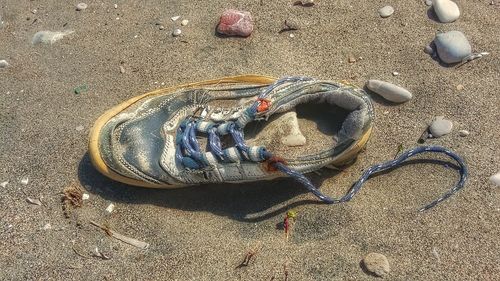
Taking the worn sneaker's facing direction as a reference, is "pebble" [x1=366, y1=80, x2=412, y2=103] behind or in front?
behind

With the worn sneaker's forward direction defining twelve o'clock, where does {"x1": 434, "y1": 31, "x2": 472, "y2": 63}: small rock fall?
The small rock is roughly at 5 o'clock from the worn sneaker.

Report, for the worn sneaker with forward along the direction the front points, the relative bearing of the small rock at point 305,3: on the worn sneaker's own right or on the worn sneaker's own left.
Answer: on the worn sneaker's own right

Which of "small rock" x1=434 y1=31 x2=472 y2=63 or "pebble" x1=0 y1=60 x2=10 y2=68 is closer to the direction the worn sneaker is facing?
the pebble

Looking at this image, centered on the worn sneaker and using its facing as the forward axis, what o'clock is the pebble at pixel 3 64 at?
The pebble is roughly at 1 o'clock from the worn sneaker.

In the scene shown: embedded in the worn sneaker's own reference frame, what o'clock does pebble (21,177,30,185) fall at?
The pebble is roughly at 12 o'clock from the worn sneaker.

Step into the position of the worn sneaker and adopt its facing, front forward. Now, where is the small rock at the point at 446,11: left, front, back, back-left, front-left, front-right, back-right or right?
back-right

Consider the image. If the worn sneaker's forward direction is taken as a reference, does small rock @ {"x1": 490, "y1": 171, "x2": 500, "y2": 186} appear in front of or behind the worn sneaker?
behind

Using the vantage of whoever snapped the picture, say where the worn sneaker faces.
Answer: facing to the left of the viewer

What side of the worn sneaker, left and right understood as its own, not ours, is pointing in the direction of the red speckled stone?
right

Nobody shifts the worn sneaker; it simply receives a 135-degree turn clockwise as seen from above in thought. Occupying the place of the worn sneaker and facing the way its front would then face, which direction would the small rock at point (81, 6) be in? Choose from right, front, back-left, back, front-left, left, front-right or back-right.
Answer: left

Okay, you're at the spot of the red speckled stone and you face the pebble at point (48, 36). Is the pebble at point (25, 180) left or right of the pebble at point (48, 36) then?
left

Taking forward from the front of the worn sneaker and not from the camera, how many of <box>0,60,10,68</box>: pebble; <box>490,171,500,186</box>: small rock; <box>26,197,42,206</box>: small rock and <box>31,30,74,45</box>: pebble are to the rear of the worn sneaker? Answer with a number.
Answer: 1

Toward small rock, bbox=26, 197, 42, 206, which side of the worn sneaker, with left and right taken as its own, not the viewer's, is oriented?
front
